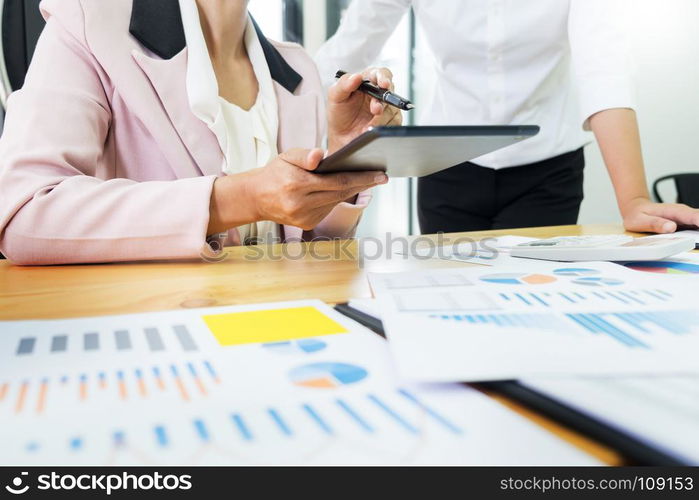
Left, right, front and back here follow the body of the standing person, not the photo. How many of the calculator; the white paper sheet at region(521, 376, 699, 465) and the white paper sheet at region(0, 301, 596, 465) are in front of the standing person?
3

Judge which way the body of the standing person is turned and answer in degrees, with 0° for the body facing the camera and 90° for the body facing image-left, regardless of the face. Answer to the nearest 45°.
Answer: approximately 0°

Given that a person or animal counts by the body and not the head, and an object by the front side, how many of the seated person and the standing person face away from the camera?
0

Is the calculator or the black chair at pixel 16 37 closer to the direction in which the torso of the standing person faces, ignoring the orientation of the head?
the calculator

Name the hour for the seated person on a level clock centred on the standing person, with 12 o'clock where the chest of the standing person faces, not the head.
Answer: The seated person is roughly at 1 o'clock from the standing person.

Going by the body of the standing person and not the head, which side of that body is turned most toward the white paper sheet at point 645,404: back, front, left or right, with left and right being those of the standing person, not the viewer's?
front

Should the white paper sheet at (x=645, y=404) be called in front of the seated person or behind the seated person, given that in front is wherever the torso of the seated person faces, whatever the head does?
in front

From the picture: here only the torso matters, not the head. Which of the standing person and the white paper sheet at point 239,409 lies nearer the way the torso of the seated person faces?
the white paper sheet

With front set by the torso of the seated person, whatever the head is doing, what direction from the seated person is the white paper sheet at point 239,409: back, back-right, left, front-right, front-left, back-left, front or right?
front-right

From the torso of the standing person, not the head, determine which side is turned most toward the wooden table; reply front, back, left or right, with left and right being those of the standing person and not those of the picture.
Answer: front

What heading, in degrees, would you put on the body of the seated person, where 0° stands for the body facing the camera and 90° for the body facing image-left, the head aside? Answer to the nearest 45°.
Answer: approximately 315°

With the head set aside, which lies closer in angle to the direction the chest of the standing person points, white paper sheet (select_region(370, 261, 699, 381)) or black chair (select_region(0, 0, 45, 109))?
the white paper sheet

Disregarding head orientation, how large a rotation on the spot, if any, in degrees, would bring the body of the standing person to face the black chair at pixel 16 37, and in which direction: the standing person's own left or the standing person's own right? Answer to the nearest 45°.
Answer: approximately 45° to the standing person's own right
